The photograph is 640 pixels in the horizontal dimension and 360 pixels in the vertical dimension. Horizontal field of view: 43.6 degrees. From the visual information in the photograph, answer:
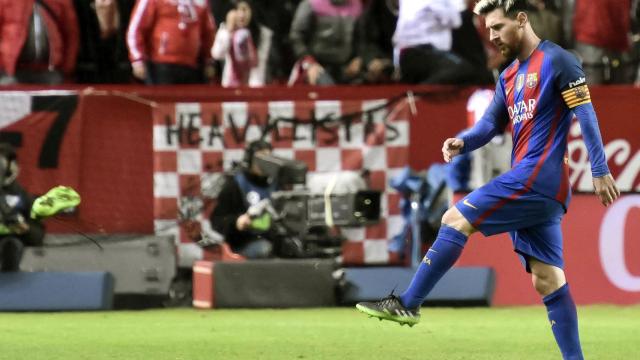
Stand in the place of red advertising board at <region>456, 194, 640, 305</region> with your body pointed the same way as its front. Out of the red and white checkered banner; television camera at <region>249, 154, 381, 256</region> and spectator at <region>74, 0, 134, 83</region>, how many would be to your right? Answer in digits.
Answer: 3

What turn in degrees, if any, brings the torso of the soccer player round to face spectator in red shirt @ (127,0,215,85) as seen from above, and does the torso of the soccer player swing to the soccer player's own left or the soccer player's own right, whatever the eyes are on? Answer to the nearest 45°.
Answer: approximately 90° to the soccer player's own right

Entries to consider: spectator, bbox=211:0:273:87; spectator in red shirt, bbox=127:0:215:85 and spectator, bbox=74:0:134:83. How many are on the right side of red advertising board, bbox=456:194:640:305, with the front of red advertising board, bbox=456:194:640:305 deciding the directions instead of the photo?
3

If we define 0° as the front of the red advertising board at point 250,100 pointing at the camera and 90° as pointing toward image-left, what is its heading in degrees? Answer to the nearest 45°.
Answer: approximately 0°

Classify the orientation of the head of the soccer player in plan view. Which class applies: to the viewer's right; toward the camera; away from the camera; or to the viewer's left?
to the viewer's left

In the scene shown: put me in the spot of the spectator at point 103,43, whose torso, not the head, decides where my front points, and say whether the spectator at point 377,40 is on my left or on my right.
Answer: on my left

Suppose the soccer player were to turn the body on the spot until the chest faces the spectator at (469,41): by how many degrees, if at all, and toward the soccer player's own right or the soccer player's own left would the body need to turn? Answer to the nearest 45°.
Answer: approximately 135° to the soccer player's own right

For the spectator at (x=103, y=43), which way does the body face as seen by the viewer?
toward the camera
